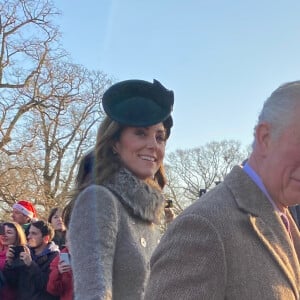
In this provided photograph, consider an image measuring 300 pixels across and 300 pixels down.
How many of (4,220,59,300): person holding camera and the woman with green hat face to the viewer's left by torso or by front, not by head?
1

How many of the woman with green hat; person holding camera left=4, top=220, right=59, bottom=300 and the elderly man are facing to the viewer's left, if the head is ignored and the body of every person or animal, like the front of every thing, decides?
1

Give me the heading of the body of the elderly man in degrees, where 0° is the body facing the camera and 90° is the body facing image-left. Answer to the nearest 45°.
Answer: approximately 315°

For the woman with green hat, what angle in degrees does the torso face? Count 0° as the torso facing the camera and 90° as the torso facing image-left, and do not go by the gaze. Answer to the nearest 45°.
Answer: approximately 315°
